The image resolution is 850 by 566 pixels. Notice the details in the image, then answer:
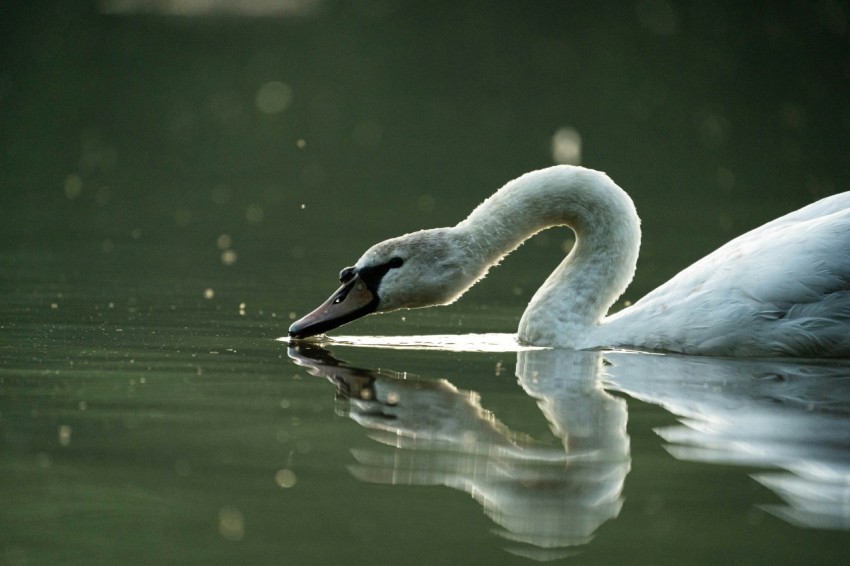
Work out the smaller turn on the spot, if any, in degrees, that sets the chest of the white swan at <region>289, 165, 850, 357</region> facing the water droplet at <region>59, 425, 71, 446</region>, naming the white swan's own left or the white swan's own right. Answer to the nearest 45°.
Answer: approximately 45° to the white swan's own left

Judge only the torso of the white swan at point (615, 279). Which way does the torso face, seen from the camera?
to the viewer's left

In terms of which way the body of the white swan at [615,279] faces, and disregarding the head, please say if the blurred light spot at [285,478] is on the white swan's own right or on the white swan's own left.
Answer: on the white swan's own left
